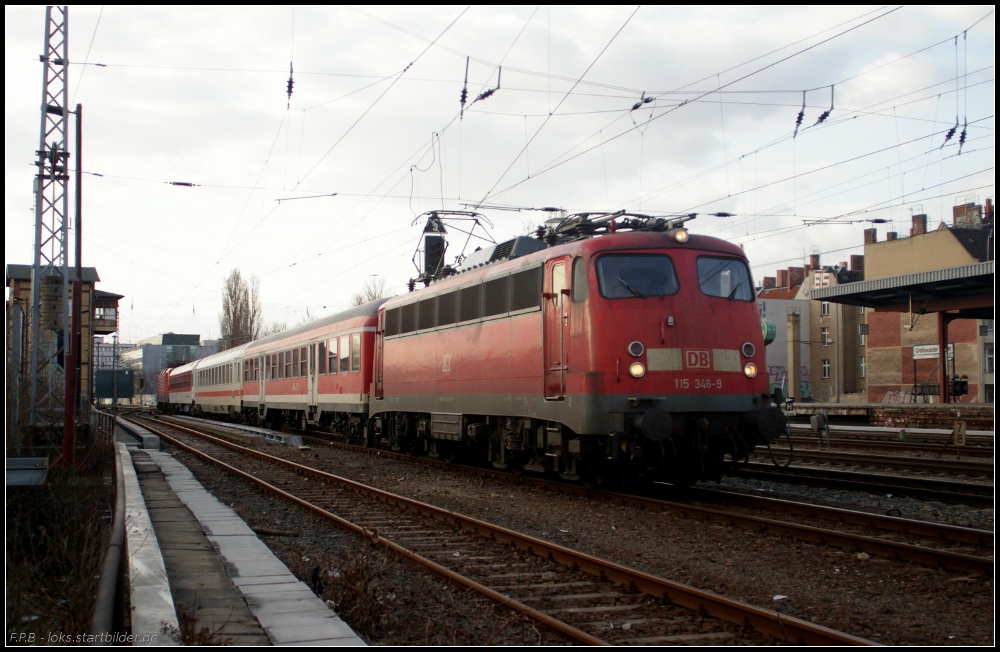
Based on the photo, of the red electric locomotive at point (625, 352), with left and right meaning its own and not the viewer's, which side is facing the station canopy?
left

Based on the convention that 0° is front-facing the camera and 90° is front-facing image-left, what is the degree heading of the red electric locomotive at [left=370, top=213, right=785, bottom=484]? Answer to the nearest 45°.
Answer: approximately 315°

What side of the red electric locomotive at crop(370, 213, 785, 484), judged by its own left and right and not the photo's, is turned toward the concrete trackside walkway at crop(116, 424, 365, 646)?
right

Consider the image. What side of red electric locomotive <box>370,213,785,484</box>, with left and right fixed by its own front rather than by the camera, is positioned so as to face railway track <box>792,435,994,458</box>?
left

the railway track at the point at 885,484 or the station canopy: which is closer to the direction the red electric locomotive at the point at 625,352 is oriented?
the railway track

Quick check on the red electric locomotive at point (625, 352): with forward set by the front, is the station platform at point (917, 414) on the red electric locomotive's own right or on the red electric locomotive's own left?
on the red electric locomotive's own left
